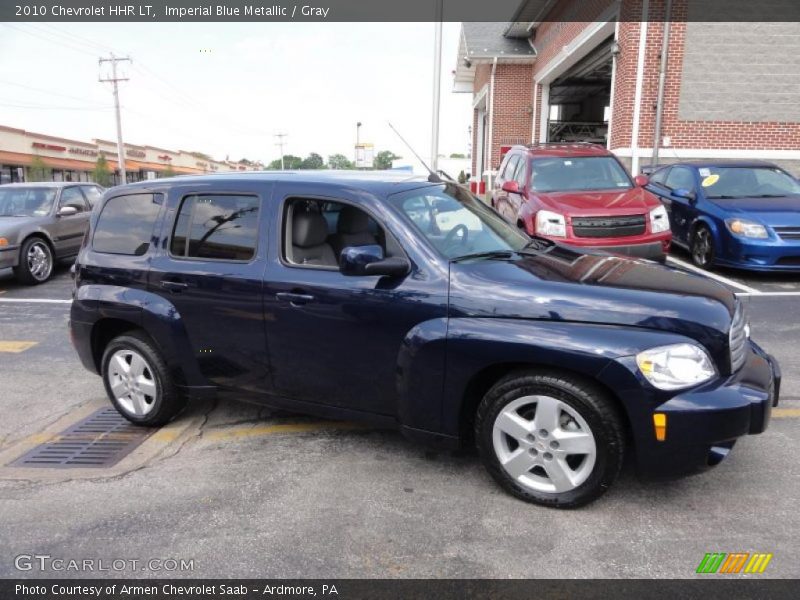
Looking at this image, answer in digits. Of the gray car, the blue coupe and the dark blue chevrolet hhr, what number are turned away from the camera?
0

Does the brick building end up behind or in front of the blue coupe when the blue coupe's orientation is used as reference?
behind

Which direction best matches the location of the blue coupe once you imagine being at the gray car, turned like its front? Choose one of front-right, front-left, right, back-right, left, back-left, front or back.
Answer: left

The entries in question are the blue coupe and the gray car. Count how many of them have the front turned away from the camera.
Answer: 0

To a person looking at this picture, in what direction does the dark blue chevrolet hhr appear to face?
facing the viewer and to the right of the viewer

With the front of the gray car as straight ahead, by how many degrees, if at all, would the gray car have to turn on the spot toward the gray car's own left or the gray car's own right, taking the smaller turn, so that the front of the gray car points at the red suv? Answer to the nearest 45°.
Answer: approximately 90° to the gray car's own left

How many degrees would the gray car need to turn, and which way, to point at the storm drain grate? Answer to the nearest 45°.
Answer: approximately 45° to its left

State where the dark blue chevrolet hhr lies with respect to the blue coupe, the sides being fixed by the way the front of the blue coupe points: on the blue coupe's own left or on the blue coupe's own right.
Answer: on the blue coupe's own right

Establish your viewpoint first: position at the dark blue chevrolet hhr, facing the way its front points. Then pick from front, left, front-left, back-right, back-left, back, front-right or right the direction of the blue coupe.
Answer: left

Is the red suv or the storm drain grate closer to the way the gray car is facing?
the storm drain grate

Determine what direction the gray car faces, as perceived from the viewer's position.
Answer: facing the viewer and to the left of the viewer

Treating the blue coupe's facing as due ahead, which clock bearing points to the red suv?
The red suv is roughly at 3 o'clock from the blue coupe.
